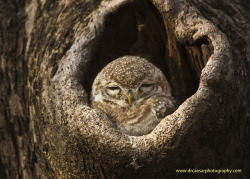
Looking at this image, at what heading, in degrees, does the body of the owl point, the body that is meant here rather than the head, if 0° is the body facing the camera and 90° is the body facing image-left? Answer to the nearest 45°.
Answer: approximately 0°
